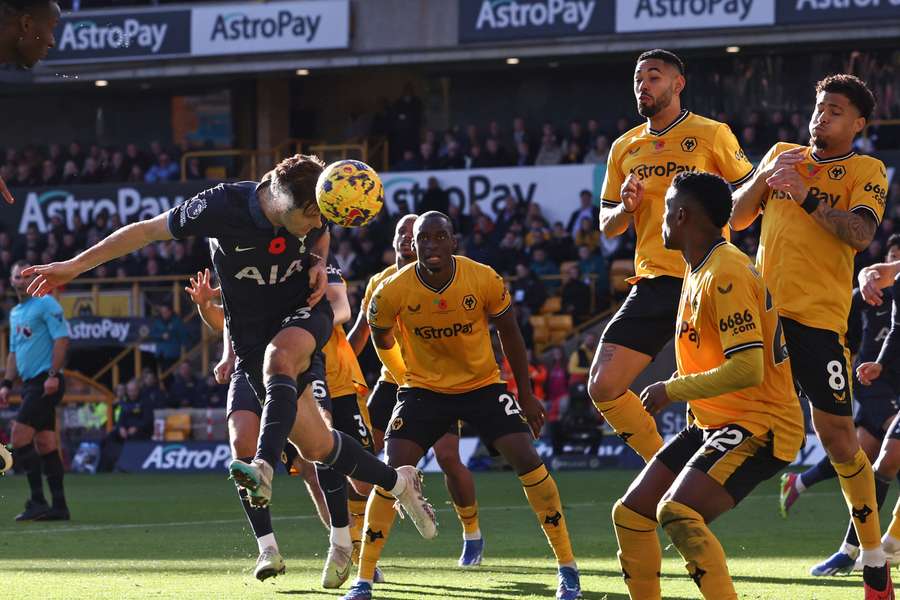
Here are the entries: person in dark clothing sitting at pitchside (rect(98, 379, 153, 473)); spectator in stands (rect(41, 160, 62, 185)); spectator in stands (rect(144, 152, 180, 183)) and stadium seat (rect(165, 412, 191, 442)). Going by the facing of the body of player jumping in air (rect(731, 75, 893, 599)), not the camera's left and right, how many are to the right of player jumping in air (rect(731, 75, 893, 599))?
4

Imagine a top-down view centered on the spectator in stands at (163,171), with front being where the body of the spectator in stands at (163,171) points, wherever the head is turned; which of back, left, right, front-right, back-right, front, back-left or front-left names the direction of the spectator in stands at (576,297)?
front-left

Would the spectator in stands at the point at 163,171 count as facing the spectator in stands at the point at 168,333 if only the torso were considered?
yes

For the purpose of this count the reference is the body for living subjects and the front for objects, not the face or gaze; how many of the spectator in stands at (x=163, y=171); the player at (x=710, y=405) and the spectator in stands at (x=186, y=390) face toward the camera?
2

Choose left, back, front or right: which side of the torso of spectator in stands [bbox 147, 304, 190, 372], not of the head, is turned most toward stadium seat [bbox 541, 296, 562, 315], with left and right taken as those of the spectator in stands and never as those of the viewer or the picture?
left

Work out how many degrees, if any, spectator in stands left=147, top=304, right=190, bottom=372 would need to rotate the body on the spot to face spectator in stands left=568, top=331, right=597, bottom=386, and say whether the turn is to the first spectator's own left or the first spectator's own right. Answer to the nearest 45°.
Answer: approximately 45° to the first spectator's own left

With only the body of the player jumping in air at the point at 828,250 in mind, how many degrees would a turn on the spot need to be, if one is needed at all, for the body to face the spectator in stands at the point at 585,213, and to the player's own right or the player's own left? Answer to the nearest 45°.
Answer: approximately 135° to the player's own right

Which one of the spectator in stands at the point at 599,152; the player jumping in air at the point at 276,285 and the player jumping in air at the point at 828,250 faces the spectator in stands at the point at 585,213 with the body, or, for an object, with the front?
the spectator in stands at the point at 599,152

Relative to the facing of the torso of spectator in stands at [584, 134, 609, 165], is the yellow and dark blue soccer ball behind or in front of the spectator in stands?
in front

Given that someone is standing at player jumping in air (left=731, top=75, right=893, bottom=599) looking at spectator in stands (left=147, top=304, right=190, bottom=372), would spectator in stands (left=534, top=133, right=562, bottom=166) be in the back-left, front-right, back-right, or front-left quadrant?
front-right

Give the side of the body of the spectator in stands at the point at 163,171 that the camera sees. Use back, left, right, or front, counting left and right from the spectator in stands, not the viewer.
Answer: front

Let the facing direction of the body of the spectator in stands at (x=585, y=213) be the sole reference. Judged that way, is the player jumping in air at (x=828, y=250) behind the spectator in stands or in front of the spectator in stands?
in front

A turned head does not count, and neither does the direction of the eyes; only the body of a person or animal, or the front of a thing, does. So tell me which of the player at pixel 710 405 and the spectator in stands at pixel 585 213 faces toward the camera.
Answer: the spectator in stands

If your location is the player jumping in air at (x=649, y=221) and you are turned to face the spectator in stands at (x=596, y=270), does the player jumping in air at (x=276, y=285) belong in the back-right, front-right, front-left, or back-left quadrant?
back-left

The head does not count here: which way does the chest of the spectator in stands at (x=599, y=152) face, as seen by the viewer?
toward the camera

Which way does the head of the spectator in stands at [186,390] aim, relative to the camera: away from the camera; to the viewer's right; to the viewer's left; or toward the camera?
toward the camera

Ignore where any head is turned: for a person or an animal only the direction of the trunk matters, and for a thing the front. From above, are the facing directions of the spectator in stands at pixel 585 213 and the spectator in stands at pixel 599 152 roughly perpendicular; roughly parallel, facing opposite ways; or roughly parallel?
roughly parallel
